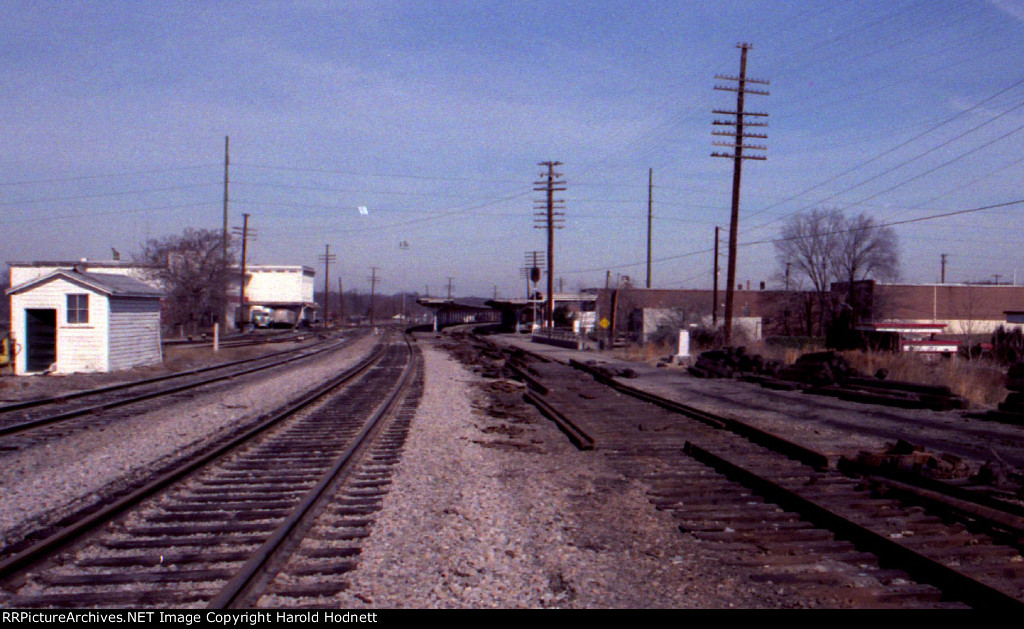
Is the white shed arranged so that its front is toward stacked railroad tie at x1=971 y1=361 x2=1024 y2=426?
no

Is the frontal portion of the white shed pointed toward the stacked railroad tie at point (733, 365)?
no

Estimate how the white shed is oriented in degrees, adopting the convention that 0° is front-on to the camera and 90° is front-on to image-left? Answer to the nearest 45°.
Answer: approximately 45°

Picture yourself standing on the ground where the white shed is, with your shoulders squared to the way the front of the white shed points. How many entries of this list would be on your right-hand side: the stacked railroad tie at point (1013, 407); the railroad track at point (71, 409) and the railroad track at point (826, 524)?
0

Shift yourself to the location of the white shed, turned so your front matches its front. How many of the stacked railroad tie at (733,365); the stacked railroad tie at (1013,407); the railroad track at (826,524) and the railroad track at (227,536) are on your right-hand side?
0

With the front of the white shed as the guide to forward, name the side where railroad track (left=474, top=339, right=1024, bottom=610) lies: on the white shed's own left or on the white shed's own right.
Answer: on the white shed's own left

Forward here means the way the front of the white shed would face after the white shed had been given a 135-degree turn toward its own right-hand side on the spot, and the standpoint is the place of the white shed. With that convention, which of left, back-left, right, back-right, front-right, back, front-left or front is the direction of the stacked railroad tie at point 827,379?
back-right

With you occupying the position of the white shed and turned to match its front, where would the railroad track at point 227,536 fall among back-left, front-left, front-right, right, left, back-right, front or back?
front-left

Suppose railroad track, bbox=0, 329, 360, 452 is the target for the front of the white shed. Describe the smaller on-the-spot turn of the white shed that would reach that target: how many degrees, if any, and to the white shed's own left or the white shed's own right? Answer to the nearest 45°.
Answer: approximately 45° to the white shed's own left
